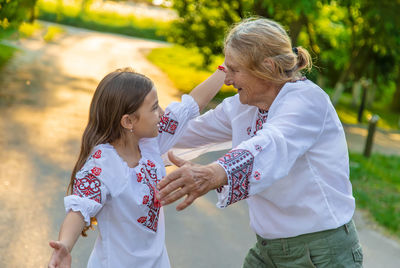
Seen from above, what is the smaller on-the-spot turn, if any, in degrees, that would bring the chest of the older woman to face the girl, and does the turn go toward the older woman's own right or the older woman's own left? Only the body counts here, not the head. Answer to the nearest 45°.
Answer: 0° — they already face them

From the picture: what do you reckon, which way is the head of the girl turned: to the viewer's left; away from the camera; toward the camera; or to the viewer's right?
to the viewer's right

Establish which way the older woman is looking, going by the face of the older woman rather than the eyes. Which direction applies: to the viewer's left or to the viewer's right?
to the viewer's left

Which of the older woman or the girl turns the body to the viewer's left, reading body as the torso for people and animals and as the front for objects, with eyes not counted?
the older woman

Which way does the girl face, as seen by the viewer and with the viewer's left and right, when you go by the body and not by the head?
facing the viewer and to the right of the viewer

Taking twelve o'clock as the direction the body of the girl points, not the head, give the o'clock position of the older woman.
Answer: The older woman is roughly at 11 o'clock from the girl.

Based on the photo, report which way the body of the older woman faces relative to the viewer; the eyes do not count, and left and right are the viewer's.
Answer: facing to the left of the viewer

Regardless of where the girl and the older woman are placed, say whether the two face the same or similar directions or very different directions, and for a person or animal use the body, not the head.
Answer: very different directions

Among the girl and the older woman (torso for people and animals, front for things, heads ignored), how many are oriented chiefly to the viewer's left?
1
